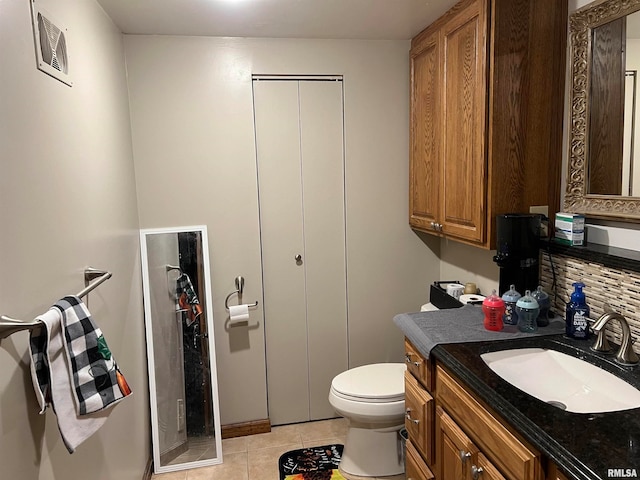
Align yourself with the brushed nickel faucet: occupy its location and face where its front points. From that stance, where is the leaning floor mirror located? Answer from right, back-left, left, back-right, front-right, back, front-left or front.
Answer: front-right

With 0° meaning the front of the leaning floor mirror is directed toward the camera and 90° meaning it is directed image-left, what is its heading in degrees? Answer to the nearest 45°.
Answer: approximately 0°

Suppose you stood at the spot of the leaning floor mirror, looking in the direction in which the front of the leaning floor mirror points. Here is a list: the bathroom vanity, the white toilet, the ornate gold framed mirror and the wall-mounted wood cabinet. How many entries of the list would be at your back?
0

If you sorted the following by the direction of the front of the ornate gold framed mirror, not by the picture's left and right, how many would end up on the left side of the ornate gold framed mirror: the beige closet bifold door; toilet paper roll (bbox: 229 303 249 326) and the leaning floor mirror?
0

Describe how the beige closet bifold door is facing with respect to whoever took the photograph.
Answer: facing the viewer

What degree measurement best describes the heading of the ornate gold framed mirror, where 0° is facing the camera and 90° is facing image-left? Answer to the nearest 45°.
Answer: approximately 45°

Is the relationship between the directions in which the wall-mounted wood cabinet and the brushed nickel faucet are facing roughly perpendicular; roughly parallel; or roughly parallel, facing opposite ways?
roughly parallel

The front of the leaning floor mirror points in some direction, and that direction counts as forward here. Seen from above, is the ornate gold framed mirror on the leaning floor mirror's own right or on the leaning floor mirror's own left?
on the leaning floor mirror's own left

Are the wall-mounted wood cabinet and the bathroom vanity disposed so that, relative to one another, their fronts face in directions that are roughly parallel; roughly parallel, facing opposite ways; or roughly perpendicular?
roughly parallel

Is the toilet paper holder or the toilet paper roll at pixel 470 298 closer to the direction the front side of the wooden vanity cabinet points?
the toilet paper holder

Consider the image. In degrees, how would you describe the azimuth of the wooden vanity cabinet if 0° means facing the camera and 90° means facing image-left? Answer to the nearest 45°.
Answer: approximately 45°

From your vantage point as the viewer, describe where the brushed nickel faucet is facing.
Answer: facing the viewer and to the left of the viewer

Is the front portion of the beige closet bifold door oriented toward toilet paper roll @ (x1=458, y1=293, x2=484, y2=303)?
no

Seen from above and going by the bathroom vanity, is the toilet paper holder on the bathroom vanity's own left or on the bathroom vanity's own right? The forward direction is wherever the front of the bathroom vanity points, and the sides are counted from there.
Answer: on the bathroom vanity's own right

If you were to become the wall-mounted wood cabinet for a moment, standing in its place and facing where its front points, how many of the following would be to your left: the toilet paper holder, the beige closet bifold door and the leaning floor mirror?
0

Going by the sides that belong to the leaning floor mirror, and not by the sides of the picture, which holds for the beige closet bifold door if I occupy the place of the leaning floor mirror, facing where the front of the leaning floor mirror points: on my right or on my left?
on my left
